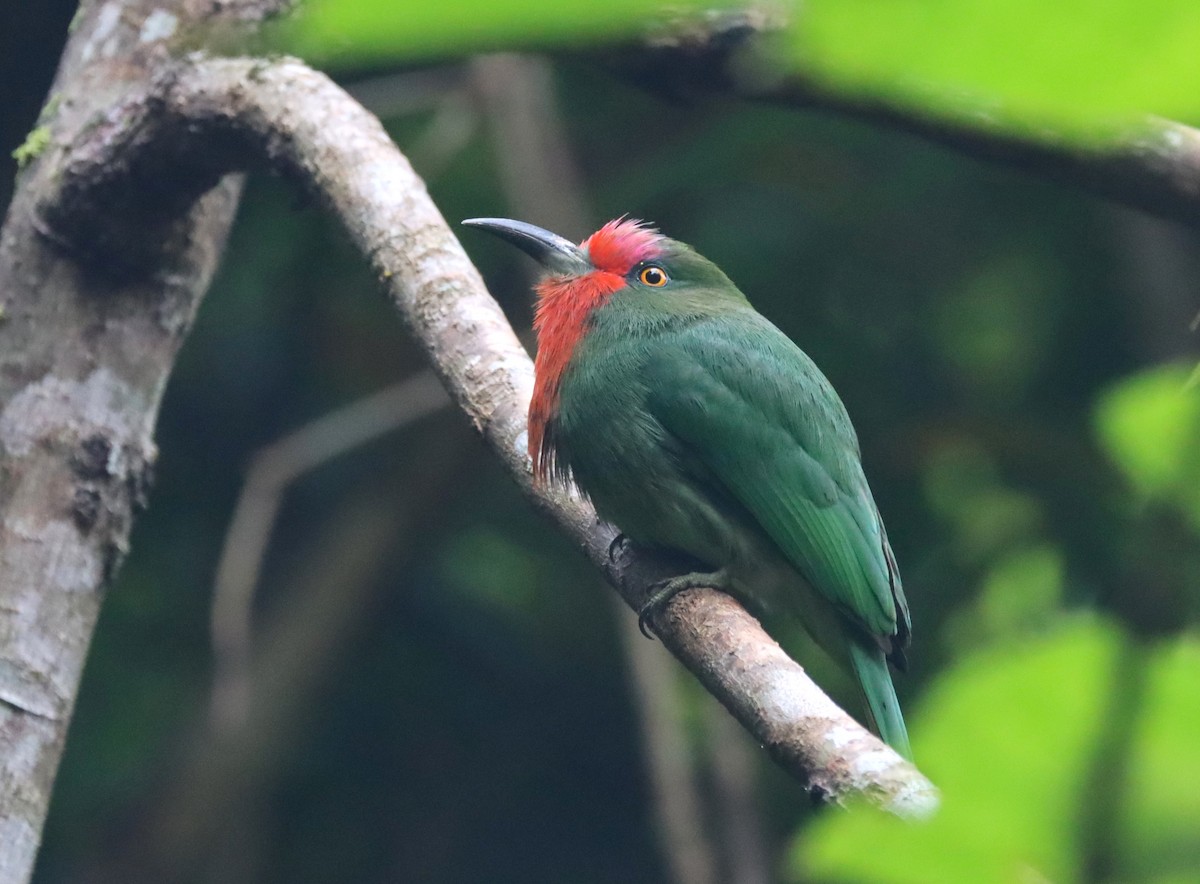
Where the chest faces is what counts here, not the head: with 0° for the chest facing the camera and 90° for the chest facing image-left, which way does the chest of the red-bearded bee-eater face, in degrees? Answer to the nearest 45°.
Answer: approximately 90°
